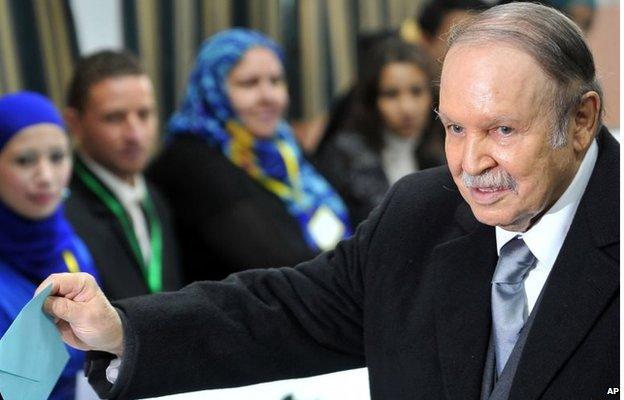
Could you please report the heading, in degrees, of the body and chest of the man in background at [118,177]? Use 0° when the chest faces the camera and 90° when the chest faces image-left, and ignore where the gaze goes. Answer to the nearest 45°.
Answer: approximately 315°

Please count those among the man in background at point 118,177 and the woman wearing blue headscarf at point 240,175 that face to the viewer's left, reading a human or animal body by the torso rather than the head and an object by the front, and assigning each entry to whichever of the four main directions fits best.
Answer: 0

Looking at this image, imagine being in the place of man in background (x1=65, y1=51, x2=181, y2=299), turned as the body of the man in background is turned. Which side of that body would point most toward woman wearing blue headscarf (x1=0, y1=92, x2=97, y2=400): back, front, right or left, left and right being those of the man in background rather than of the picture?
right

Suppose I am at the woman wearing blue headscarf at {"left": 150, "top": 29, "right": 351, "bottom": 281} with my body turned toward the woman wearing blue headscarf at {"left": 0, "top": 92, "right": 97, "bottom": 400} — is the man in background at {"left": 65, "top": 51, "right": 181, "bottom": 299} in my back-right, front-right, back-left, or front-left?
front-right

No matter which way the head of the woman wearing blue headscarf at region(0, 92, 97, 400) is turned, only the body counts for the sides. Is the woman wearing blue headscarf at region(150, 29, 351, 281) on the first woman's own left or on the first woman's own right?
on the first woman's own left

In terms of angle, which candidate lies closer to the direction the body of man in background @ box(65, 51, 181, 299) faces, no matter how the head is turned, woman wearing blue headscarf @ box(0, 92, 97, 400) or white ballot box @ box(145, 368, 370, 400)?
the white ballot box

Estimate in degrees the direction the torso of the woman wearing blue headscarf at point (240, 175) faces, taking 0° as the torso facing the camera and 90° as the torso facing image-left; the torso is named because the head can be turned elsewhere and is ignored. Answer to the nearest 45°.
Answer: approximately 315°

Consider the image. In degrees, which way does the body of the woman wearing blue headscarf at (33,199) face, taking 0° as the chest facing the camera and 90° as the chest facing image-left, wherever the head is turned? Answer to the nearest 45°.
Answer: approximately 315°

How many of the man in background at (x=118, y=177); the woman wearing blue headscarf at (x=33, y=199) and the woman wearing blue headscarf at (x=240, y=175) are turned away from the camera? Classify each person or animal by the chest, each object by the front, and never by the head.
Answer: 0

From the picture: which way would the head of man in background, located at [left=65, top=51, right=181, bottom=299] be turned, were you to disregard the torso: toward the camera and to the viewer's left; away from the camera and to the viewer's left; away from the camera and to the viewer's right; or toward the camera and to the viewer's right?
toward the camera and to the viewer's right

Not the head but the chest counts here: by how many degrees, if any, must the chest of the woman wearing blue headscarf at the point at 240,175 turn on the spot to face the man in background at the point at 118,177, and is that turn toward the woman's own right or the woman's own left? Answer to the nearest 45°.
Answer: approximately 90° to the woman's own right

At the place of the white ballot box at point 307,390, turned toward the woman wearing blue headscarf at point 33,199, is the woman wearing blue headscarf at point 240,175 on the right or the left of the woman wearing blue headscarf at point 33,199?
right

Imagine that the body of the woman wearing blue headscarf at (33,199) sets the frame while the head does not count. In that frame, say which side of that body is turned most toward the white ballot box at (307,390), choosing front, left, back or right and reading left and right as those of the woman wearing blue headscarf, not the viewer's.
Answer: front

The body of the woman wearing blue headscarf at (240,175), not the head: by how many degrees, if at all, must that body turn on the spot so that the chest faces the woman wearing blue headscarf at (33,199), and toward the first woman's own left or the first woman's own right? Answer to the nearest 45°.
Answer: approximately 90° to the first woman's own right
